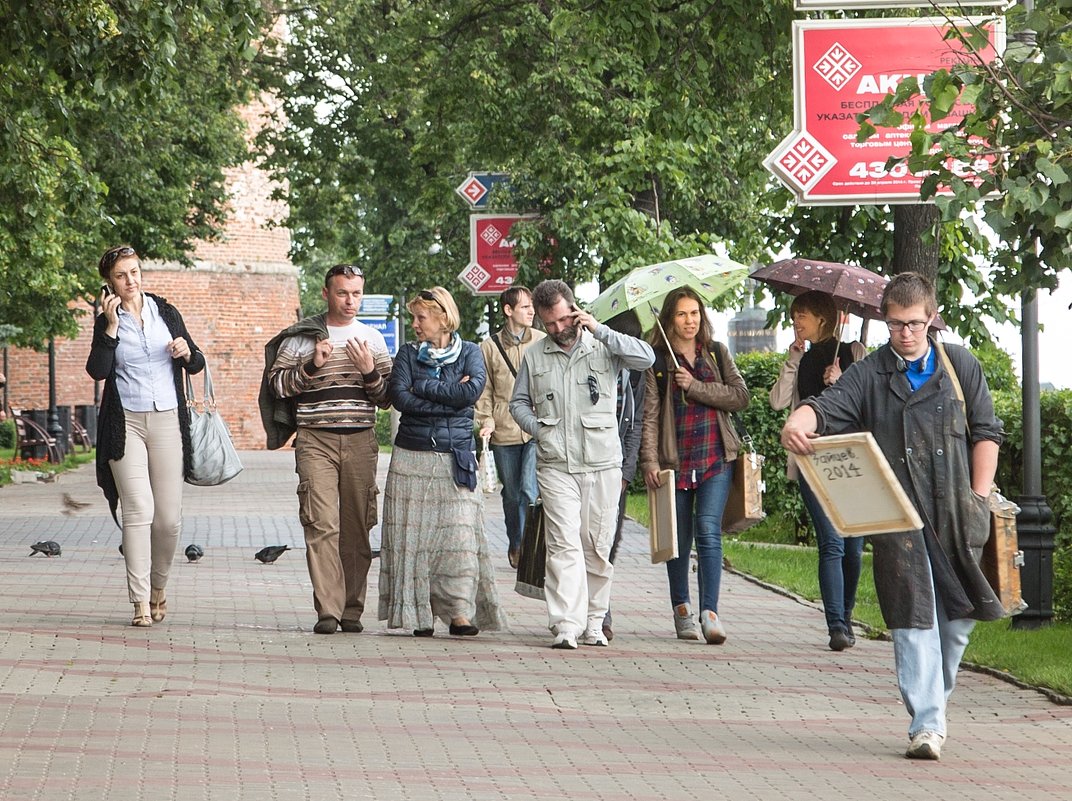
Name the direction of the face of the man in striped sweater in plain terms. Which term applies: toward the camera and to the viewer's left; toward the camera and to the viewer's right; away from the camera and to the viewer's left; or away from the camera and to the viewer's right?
toward the camera and to the viewer's right

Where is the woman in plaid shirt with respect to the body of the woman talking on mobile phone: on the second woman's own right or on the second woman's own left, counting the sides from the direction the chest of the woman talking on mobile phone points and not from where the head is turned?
on the second woman's own left

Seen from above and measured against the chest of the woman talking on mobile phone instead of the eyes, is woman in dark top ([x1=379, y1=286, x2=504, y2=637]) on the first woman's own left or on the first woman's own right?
on the first woman's own left

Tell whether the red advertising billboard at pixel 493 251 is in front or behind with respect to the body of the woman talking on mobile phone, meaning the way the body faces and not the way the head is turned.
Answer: behind

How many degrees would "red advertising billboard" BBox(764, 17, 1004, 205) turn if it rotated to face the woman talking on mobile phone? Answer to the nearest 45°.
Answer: approximately 45° to its right

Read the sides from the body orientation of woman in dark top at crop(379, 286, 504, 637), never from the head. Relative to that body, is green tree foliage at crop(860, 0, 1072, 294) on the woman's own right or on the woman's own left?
on the woman's own left

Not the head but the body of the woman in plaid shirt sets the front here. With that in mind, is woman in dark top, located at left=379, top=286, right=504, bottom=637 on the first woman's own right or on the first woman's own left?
on the first woman's own right

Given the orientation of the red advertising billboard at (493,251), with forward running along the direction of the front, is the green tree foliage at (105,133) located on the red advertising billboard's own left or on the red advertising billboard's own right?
on the red advertising billboard's own right
